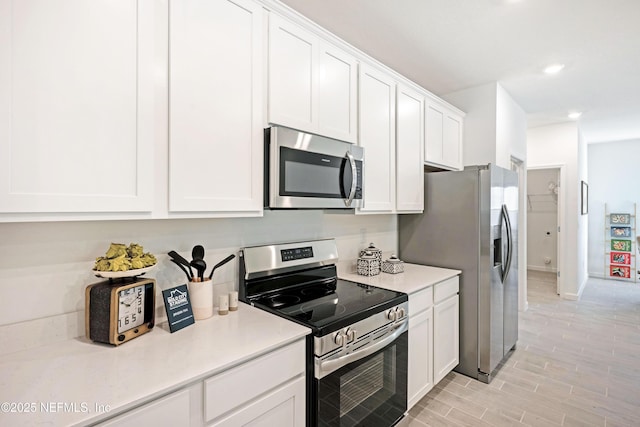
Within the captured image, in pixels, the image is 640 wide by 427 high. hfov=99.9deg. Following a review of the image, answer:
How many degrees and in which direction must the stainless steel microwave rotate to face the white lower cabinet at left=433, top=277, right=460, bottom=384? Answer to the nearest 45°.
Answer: approximately 90° to its left

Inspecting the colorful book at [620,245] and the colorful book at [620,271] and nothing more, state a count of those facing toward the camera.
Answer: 2

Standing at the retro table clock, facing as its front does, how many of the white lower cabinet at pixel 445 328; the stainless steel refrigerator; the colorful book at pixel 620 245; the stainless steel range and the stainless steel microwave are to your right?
0

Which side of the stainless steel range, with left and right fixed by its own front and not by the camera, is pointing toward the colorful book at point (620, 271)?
left

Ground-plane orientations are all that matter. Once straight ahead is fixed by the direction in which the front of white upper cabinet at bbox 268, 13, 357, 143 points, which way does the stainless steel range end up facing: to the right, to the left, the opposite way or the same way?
the same way

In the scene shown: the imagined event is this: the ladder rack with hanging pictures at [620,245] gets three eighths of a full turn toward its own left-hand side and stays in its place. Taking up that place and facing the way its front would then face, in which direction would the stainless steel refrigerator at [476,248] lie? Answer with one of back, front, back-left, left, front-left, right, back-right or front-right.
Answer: back-right

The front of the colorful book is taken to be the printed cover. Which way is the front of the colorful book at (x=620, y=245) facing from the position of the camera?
facing the viewer

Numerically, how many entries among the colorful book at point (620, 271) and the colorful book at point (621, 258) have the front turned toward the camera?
2

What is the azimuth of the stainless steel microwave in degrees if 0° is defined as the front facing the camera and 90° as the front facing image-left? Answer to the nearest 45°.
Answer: approximately 315°

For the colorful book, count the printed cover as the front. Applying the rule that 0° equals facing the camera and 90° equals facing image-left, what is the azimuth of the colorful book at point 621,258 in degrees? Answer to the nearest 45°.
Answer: approximately 0°

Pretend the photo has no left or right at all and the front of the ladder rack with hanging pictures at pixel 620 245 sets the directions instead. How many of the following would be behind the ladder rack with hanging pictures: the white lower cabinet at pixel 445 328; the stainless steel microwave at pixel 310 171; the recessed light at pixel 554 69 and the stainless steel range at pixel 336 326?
0

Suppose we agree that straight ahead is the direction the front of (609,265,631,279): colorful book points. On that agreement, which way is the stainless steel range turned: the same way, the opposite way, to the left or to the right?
to the left

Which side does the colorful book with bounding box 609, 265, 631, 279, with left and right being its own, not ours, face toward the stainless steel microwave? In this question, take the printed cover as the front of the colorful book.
front

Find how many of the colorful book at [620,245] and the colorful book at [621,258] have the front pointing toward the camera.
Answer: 2

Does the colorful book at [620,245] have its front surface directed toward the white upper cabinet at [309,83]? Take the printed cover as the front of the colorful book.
yes

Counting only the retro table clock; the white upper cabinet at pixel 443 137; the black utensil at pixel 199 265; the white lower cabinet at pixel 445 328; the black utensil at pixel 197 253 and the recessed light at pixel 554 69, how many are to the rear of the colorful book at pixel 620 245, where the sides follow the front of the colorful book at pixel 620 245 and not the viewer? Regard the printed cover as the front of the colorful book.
0

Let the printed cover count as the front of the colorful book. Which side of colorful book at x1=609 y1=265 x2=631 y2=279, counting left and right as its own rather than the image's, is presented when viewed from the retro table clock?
front
